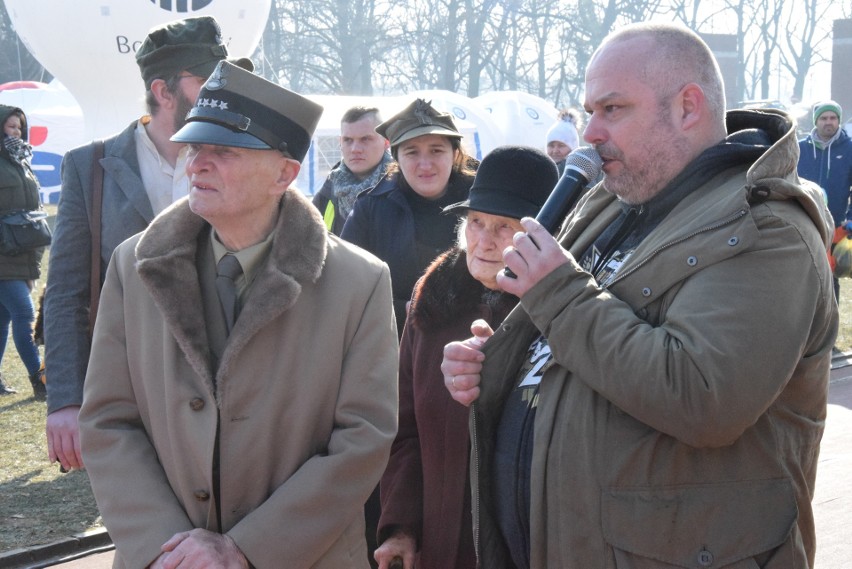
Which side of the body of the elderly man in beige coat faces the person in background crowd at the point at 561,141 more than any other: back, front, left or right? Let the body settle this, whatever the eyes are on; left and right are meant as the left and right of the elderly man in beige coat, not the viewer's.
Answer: back

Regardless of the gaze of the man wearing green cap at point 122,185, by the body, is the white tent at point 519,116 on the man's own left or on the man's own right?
on the man's own left

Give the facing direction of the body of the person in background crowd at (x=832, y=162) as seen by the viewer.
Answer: toward the camera

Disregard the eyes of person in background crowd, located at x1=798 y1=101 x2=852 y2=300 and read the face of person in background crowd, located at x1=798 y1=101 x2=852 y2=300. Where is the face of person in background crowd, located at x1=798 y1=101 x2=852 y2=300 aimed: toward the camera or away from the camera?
toward the camera

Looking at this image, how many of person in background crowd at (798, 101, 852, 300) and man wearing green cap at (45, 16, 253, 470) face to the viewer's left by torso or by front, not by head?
0

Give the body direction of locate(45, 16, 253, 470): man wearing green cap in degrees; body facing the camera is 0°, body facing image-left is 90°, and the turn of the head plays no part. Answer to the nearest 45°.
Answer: approximately 315°

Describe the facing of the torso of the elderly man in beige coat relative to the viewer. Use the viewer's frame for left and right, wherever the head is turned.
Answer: facing the viewer and to the left of the viewer

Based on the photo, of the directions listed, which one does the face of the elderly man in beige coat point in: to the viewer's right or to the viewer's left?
to the viewer's left

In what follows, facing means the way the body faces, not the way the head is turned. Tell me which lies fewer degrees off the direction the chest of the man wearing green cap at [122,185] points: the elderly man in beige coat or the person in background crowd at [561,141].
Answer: the elderly man in beige coat

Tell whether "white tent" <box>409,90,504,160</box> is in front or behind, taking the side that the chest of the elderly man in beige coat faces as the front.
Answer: behind

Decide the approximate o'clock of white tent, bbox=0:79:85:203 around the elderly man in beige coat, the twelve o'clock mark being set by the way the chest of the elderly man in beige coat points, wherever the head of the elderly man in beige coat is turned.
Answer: The white tent is roughly at 4 o'clock from the elderly man in beige coat.

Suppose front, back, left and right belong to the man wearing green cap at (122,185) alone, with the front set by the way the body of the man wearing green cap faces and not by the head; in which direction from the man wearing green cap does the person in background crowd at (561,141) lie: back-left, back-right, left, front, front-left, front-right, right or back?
left

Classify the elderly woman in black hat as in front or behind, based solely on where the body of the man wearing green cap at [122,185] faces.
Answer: in front

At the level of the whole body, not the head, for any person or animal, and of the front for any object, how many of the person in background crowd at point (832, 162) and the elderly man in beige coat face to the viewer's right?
0
